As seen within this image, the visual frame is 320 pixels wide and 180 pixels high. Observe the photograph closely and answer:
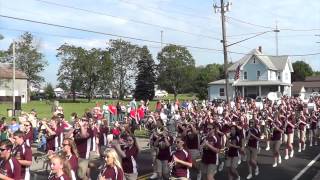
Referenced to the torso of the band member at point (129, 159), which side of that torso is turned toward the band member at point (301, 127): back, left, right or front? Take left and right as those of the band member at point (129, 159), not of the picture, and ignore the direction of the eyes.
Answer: back

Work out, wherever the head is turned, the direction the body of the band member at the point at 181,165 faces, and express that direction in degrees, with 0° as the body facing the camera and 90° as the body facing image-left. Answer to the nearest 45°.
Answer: approximately 45°

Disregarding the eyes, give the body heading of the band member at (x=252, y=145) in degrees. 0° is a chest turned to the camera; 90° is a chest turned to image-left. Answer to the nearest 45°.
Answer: approximately 45°

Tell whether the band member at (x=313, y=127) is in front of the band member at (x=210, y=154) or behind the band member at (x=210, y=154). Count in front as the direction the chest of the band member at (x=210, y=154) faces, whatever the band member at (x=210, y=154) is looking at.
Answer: behind

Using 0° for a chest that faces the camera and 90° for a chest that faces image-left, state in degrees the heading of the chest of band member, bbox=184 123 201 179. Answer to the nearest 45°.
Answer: approximately 45°

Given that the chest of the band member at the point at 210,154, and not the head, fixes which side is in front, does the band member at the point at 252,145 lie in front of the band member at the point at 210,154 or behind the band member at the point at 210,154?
behind

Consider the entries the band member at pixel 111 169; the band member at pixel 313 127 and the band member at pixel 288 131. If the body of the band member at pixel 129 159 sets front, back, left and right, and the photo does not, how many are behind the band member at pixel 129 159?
2
